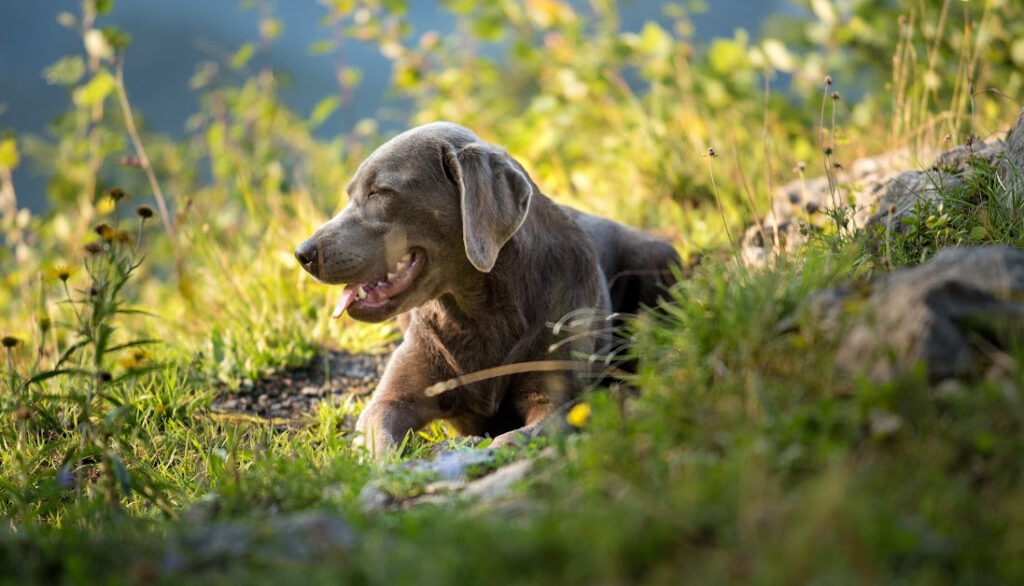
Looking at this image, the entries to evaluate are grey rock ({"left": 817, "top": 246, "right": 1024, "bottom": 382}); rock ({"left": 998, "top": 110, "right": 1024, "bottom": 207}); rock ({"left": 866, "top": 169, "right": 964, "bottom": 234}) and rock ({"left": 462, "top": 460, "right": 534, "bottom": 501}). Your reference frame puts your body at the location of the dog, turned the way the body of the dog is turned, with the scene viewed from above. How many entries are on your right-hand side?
0

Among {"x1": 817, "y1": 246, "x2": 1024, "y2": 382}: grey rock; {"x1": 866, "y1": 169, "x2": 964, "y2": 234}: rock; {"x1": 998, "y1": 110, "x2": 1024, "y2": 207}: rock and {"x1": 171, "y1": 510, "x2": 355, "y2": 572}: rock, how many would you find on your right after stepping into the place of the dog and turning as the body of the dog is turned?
0

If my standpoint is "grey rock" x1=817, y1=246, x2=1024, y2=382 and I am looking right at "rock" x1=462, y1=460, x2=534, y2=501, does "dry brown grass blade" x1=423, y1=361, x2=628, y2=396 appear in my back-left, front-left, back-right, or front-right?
front-right

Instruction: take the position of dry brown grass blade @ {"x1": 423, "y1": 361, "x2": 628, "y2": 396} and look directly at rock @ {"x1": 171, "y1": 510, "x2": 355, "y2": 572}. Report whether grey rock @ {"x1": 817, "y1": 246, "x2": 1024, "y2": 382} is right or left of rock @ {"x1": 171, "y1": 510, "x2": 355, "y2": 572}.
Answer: left

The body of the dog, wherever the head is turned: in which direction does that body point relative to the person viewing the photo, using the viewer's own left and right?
facing the viewer and to the left of the viewer

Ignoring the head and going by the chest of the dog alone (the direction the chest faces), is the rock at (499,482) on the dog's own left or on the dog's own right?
on the dog's own left

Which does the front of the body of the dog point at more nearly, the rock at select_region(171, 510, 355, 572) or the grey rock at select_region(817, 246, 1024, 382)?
the rock

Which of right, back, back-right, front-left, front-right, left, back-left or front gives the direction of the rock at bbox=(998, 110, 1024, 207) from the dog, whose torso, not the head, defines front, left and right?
back-left

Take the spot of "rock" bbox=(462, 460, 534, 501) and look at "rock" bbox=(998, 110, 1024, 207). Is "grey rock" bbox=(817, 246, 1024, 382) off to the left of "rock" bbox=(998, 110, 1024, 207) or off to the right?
right

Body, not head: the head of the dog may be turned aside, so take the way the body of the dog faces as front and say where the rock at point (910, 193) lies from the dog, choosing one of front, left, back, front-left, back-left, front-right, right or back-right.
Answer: back-left

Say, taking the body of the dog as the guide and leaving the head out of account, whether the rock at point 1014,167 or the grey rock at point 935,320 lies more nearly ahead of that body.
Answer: the grey rock

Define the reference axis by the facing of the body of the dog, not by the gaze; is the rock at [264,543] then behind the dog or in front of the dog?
in front

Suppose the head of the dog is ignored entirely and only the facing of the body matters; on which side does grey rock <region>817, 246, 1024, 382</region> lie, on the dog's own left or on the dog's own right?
on the dog's own left

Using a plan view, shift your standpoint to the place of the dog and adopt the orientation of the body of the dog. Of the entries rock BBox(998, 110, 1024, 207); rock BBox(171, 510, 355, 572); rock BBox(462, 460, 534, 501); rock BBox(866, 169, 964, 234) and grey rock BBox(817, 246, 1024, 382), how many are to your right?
0

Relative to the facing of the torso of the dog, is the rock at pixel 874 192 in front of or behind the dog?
behind
